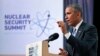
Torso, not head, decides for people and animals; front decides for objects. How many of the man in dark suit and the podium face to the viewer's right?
0

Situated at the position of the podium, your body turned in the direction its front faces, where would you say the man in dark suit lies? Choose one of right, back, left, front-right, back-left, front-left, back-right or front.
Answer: back

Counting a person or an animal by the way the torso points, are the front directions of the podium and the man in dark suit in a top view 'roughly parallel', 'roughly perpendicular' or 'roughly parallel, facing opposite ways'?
roughly parallel

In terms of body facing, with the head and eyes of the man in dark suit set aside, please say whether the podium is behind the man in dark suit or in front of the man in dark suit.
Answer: in front
